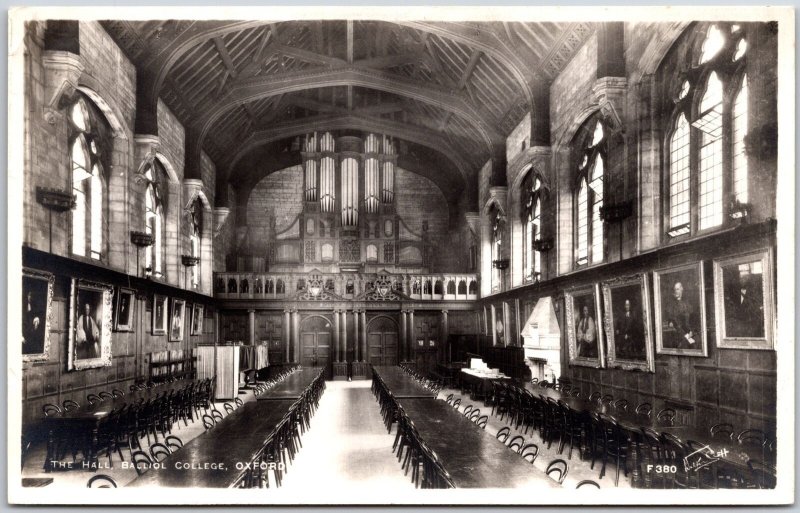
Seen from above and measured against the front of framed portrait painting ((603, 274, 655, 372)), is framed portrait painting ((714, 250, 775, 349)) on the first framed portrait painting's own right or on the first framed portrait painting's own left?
on the first framed portrait painting's own left

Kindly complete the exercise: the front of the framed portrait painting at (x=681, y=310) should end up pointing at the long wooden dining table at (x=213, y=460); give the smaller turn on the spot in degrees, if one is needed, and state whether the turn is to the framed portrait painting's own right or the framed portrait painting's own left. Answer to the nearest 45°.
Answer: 0° — it already faces it

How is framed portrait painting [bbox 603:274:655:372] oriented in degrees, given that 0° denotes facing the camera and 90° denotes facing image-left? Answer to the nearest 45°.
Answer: approximately 45°

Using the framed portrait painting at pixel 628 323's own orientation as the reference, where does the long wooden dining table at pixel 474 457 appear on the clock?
The long wooden dining table is roughly at 11 o'clock from the framed portrait painting.

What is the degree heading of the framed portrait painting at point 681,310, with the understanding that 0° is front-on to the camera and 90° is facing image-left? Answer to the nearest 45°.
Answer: approximately 45°

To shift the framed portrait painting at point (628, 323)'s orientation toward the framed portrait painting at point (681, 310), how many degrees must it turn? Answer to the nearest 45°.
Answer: approximately 45° to its left
